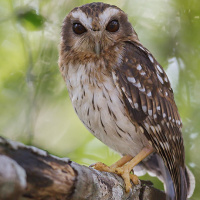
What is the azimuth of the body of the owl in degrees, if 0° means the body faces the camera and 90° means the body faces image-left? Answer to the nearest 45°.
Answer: approximately 45°

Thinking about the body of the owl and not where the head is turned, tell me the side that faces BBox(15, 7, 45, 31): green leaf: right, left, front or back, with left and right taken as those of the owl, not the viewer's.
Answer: right
